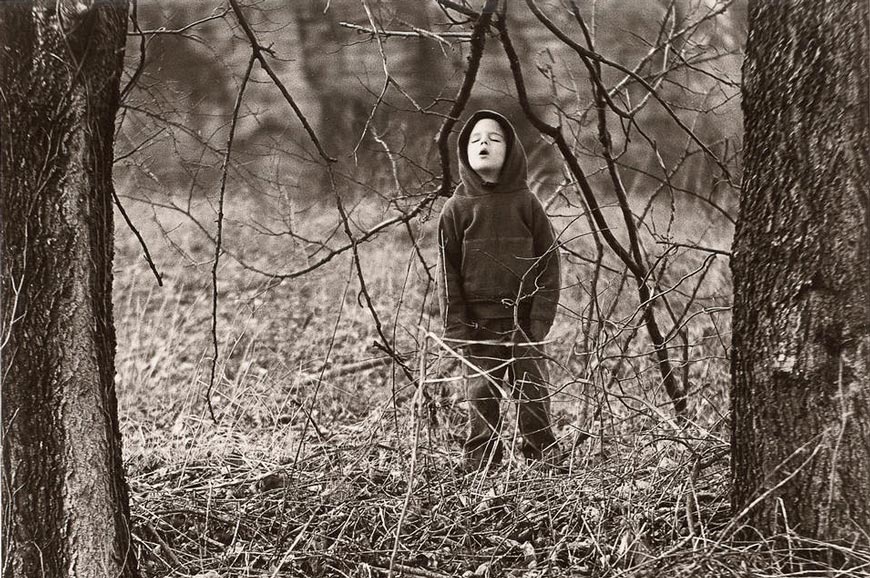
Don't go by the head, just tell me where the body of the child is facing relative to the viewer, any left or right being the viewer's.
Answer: facing the viewer

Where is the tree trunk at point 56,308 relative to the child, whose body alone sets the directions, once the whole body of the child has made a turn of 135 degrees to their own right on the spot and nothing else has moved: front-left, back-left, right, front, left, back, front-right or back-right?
left

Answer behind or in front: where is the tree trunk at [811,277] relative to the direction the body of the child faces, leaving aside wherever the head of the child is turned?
in front

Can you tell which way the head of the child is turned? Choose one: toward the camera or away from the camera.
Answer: toward the camera

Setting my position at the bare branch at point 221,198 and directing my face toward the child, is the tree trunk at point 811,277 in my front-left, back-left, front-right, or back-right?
front-right

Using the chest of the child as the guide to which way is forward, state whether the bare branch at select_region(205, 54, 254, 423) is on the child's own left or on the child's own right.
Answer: on the child's own right
